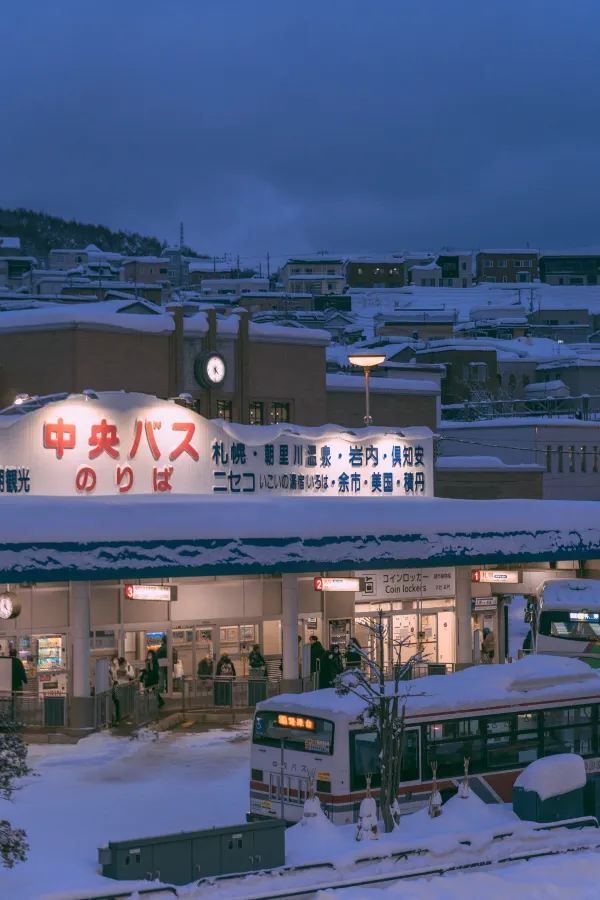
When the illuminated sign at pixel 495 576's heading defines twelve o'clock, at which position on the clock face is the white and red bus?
The white and red bus is roughly at 12 o'clock from the illuminated sign.

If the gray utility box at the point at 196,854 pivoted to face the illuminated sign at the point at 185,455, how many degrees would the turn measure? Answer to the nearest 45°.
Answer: approximately 180°

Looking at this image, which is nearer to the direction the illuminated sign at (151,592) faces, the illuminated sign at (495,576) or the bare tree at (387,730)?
the bare tree

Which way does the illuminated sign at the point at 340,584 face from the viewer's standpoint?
toward the camera

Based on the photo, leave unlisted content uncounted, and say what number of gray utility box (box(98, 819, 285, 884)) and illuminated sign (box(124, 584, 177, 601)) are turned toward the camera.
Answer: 2

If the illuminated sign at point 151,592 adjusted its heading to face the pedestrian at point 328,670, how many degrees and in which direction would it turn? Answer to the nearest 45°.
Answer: approximately 90° to its left

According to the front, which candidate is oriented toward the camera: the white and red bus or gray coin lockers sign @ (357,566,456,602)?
the gray coin lockers sign

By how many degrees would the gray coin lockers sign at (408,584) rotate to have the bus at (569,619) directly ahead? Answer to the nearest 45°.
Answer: approximately 45° to its left

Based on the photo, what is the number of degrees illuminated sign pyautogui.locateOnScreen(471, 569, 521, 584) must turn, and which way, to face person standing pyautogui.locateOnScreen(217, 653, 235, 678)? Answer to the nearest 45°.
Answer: approximately 45° to its right

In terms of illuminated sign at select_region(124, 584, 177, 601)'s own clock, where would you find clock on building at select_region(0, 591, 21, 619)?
The clock on building is roughly at 2 o'clock from the illuminated sign.

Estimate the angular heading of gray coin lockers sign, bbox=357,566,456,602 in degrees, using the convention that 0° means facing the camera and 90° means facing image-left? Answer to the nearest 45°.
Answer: approximately 0°

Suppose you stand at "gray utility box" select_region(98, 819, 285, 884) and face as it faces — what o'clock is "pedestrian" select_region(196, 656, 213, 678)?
The pedestrian is roughly at 6 o'clock from the gray utility box.

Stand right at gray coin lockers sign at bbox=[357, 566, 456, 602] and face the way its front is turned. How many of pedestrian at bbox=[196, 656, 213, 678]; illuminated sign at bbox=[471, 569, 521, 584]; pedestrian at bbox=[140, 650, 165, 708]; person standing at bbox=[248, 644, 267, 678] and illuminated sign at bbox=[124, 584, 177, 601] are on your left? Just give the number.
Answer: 1

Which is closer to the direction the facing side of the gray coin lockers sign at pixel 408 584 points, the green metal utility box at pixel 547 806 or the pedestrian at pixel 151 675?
the green metal utility box

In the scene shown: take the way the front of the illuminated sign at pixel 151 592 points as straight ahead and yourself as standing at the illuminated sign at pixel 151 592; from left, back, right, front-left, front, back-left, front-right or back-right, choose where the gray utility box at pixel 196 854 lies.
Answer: front

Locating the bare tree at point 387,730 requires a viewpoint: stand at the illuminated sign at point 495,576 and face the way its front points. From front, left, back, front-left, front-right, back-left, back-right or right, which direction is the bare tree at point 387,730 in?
front

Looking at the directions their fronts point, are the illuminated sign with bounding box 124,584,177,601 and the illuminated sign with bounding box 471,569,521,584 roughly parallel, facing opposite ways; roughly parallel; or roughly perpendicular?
roughly parallel
